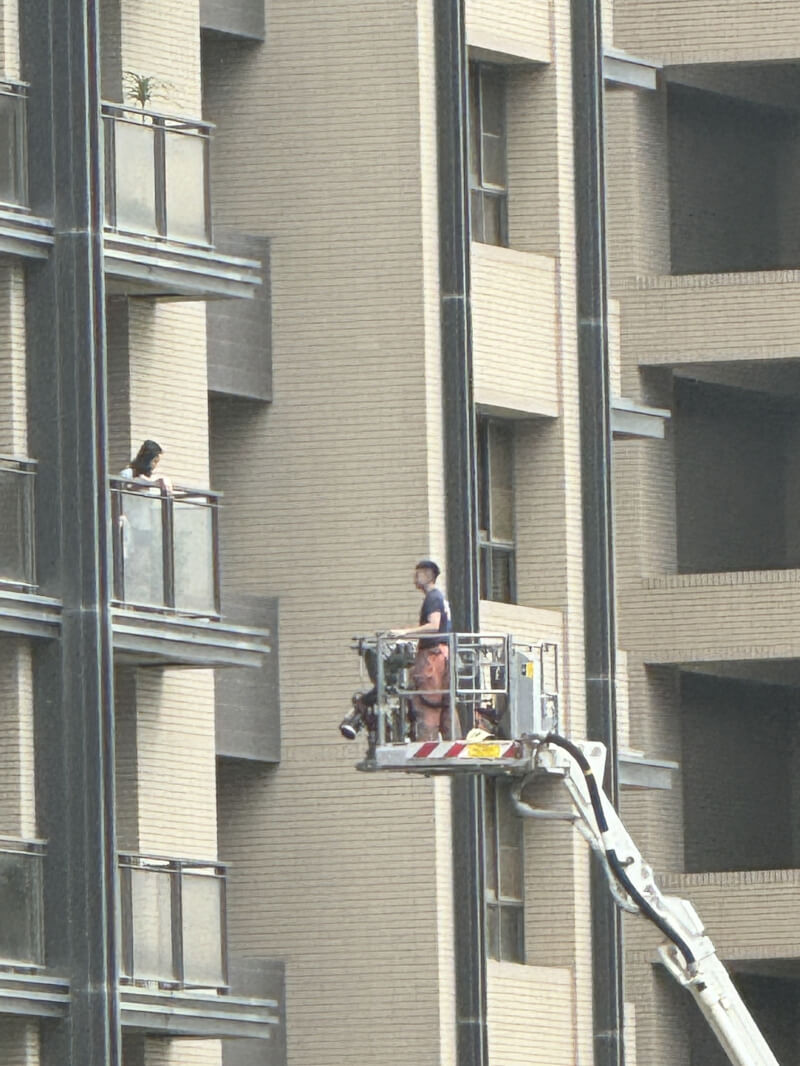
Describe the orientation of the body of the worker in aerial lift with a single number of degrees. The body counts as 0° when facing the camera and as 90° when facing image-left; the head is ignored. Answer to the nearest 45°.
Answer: approximately 90°
